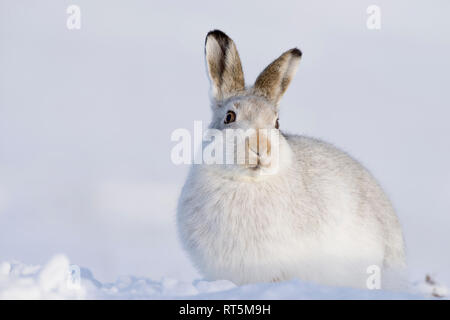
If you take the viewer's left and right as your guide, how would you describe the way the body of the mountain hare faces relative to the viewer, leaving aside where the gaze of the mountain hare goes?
facing the viewer and to the left of the viewer
